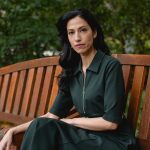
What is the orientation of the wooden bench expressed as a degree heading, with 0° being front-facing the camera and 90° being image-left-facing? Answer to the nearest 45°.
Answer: approximately 45°
